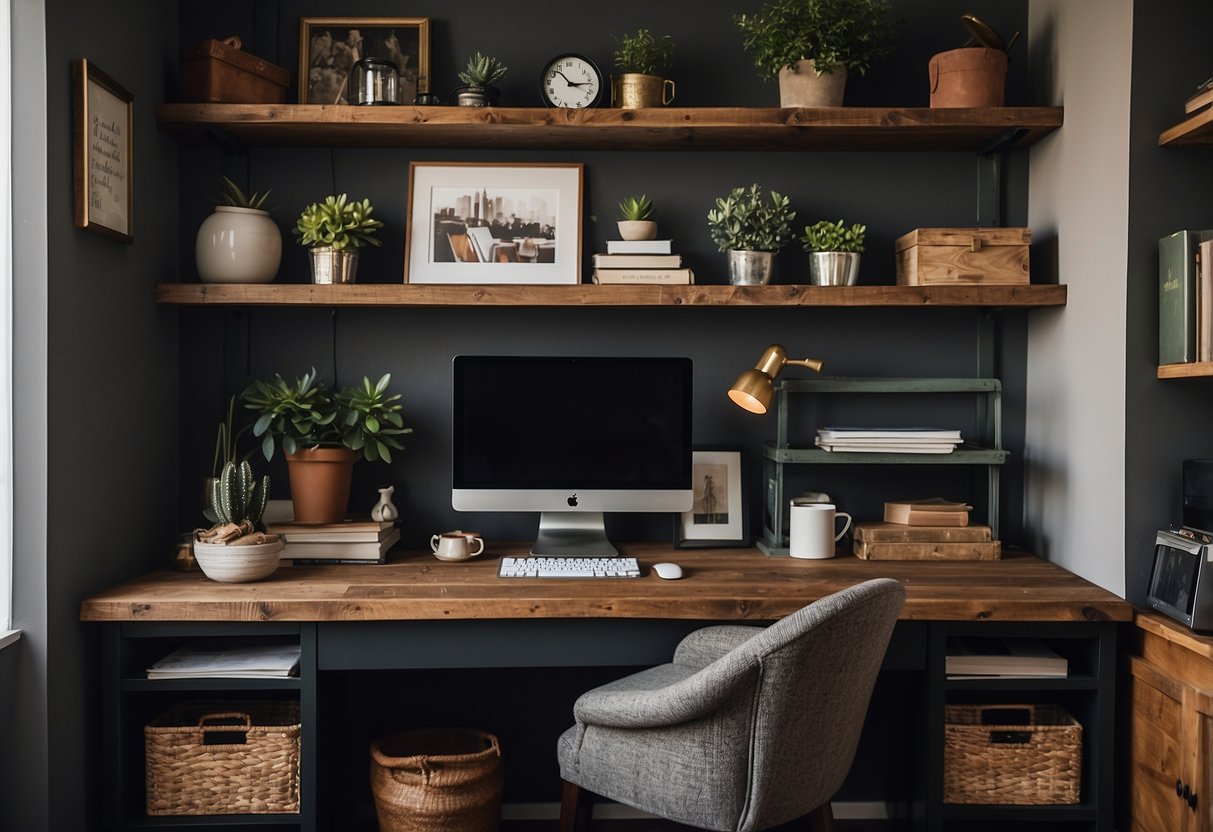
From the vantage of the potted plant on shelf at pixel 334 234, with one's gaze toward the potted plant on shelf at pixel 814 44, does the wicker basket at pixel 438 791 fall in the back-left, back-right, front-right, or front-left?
front-right

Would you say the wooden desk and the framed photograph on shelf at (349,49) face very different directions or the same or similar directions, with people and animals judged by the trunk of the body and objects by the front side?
same or similar directions

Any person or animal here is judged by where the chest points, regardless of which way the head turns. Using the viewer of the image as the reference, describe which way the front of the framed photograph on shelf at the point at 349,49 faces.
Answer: facing the viewer

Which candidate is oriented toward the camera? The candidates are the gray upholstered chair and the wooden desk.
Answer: the wooden desk

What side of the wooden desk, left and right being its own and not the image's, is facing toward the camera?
front

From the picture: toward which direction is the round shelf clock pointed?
toward the camera

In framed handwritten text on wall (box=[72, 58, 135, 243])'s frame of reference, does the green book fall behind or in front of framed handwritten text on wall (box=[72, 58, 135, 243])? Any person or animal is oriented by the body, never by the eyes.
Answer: in front

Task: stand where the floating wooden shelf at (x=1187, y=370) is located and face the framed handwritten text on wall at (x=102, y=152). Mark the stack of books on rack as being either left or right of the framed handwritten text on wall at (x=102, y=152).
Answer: right

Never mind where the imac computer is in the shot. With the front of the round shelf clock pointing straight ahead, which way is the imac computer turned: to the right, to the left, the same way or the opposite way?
the same way

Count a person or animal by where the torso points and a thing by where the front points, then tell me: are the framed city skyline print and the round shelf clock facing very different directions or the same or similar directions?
same or similar directions

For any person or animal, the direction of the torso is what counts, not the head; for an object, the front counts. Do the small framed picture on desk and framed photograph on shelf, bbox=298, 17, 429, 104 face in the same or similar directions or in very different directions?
same or similar directions

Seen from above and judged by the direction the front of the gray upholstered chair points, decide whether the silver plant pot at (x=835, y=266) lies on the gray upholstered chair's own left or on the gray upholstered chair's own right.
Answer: on the gray upholstered chair's own right

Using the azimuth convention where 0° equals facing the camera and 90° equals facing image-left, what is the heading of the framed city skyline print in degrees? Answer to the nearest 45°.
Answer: approximately 0°

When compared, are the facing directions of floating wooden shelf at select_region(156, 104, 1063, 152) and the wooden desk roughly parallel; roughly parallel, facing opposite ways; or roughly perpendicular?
roughly parallel
